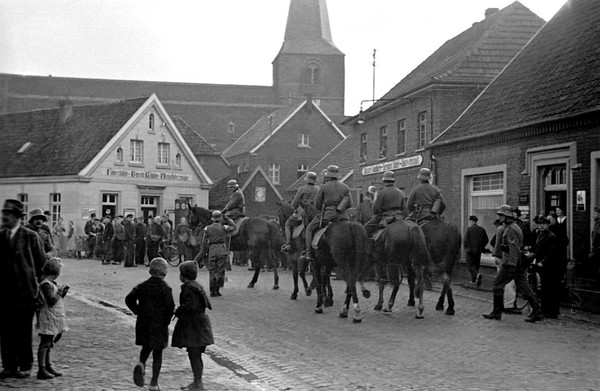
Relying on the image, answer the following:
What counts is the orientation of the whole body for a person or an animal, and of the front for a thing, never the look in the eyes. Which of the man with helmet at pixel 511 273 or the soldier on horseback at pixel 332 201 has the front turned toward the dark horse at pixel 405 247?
the man with helmet

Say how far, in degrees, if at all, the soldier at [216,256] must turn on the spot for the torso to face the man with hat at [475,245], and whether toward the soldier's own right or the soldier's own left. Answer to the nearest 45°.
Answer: approximately 45° to the soldier's own right

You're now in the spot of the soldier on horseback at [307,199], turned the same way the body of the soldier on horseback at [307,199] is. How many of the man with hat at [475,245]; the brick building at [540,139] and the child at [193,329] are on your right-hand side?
2

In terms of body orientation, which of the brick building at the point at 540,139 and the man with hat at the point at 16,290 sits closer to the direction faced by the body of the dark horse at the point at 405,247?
the brick building

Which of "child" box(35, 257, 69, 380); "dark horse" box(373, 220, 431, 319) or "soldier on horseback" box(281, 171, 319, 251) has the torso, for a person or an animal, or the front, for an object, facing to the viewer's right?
the child

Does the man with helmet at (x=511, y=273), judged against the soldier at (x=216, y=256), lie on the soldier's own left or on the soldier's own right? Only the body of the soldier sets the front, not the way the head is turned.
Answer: on the soldier's own right

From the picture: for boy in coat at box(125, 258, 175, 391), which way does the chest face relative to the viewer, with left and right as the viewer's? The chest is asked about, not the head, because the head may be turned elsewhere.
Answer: facing away from the viewer

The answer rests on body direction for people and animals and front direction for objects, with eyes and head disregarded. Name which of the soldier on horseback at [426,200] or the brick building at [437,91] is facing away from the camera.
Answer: the soldier on horseback

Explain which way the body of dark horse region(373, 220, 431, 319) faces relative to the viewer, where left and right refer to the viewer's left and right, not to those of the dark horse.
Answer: facing away from the viewer and to the left of the viewer

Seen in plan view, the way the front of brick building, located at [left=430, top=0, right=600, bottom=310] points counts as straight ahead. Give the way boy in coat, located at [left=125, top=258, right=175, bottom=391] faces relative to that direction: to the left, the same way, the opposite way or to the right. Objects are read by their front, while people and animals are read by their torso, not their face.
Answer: to the right

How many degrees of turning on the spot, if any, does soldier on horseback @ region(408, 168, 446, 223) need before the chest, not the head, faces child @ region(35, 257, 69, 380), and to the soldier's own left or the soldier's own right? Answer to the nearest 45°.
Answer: approximately 135° to the soldier's own left

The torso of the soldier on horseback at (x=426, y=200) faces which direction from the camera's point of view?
away from the camera

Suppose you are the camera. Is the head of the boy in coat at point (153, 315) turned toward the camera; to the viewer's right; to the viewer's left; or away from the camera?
away from the camera

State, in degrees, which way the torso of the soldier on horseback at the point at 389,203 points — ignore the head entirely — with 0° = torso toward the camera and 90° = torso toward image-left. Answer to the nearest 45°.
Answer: approximately 135°

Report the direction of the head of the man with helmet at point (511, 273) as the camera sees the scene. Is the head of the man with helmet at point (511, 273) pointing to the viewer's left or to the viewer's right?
to the viewer's left
